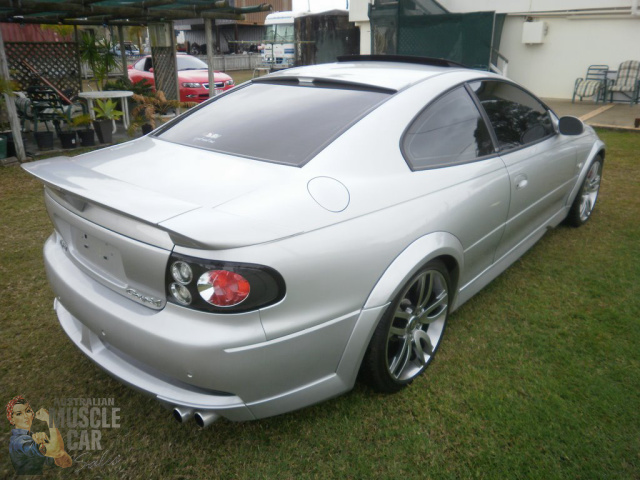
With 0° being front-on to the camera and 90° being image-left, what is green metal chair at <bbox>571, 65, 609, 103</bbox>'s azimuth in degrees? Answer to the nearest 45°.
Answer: approximately 45°

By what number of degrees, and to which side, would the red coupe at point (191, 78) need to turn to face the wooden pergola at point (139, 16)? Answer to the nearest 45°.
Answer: approximately 45° to its right

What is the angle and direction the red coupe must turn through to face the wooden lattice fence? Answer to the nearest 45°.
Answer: approximately 90° to its right

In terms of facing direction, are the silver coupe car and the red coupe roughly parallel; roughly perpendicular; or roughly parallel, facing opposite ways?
roughly perpendicular

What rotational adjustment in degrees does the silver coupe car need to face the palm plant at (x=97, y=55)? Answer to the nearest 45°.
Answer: approximately 90° to its left

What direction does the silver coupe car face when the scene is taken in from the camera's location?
facing away from the viewer and to the right of the viewer

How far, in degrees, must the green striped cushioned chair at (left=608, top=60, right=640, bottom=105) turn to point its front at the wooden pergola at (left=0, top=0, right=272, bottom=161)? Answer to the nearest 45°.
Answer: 0° — it already faces it

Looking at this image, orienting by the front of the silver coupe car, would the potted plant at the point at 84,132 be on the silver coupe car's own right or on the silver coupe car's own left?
on the silver coupe car's own left

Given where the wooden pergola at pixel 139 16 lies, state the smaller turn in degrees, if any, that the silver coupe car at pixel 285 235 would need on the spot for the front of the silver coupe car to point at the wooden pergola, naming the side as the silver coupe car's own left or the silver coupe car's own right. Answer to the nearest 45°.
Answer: approximately 45° to the silver coupe car's own left

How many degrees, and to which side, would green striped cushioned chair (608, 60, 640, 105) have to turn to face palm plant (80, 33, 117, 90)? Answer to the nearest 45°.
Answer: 0° — it already faces it

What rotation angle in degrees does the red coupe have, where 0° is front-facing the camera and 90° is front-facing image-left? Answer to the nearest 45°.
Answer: approximately 315°
